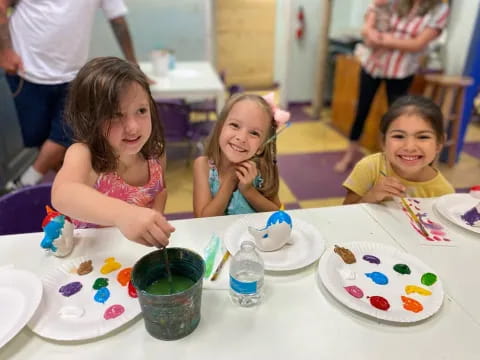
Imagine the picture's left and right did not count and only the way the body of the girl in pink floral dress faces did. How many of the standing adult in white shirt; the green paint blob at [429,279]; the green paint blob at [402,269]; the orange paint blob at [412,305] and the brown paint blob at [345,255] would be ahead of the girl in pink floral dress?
4

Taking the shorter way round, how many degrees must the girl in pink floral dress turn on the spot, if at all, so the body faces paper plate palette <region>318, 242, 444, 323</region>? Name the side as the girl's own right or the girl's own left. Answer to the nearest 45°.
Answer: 0° — they already face it

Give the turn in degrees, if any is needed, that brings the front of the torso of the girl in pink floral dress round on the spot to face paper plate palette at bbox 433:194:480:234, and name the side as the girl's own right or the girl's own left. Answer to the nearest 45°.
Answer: approximately 45° to the girl's own left

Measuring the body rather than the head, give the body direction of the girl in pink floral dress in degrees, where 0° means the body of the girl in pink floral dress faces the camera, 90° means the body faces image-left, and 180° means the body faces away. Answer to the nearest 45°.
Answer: approximately 315°

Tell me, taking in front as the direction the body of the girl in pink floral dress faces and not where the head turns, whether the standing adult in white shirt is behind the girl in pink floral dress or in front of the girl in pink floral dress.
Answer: behind
